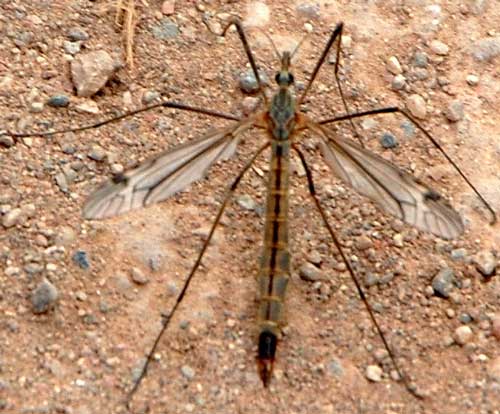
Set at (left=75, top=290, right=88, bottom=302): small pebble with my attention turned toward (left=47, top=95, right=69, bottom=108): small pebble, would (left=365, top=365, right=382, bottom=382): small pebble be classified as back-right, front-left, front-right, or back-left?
back-right

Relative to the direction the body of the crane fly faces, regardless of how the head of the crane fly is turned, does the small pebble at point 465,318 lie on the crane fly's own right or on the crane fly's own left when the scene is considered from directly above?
on the crane fly's own right

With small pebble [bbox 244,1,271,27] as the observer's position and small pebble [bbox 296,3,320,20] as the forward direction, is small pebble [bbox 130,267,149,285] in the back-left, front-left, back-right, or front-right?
back-right

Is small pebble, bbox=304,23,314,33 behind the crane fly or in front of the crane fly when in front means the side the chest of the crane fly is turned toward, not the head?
in front

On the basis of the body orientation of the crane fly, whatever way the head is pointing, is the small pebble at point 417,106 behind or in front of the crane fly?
in front

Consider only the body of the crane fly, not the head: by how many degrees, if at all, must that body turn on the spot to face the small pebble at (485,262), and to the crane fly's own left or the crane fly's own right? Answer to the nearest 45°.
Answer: approximately 90° to the crane fly's own right

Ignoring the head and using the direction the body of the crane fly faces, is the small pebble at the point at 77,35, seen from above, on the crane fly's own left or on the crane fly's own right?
on the crane fly's own left

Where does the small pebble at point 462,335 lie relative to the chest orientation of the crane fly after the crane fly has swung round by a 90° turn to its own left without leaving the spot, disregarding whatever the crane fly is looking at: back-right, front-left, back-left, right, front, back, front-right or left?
back

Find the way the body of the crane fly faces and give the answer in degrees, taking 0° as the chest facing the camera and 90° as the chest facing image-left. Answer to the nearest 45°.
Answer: approximately 180°
